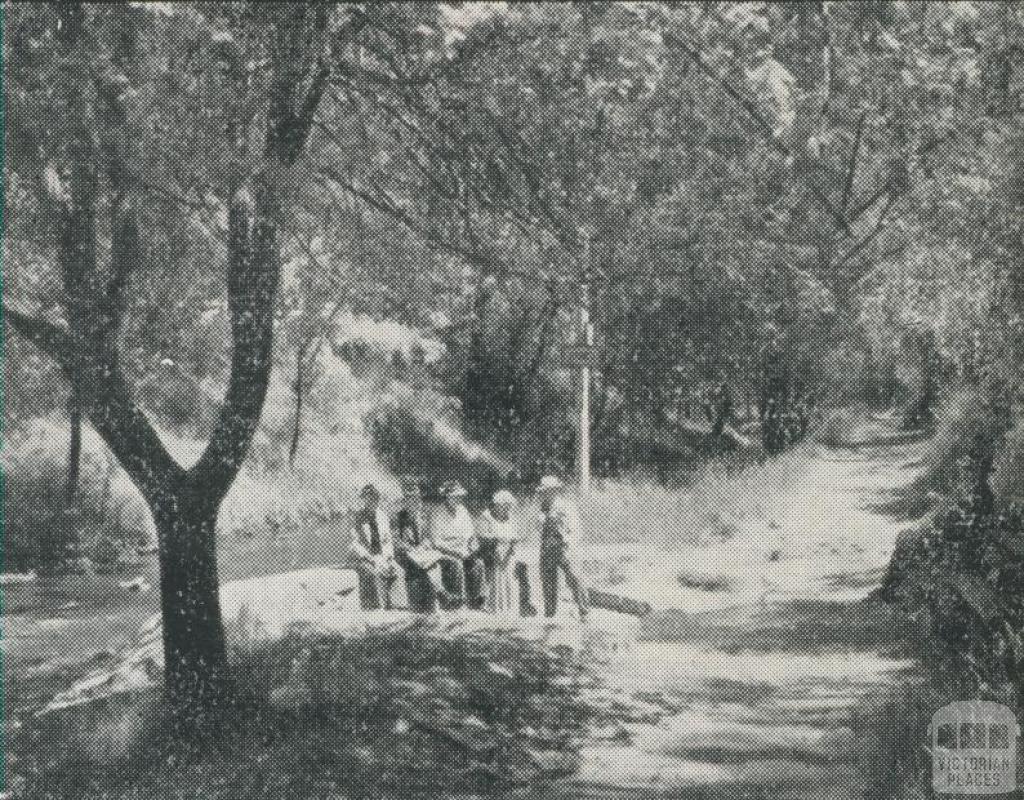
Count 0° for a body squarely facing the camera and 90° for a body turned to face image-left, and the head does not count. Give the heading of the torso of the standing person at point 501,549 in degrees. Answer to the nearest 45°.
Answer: approximately 0°

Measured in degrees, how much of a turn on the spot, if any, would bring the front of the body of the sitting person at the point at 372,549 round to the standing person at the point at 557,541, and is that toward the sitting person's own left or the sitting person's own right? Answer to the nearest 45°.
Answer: approximately 90° to the sitting person's own left

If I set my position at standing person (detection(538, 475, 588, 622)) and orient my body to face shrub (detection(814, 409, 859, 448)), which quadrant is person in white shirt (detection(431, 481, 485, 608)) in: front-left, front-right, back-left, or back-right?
back-left

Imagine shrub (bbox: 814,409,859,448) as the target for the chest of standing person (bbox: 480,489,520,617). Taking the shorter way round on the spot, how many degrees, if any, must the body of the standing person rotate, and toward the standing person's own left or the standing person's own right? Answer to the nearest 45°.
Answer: approximately 90° to the standing person's own left

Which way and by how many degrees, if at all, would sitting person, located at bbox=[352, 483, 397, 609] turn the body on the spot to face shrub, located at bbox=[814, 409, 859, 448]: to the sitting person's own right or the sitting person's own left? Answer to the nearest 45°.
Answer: approximately 90° to the sitting person's own left
